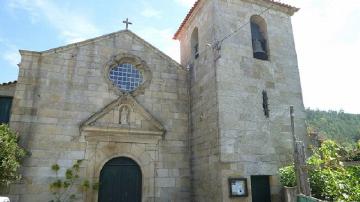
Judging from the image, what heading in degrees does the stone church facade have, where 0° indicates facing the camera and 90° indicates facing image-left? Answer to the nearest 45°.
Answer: approximately 0°

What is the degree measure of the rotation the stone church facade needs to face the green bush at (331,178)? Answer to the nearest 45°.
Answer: approximately 45° to its left

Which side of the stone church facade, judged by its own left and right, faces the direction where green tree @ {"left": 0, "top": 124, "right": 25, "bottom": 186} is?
right

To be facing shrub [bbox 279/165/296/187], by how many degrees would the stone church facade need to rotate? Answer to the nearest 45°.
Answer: approximately 90° to its left
